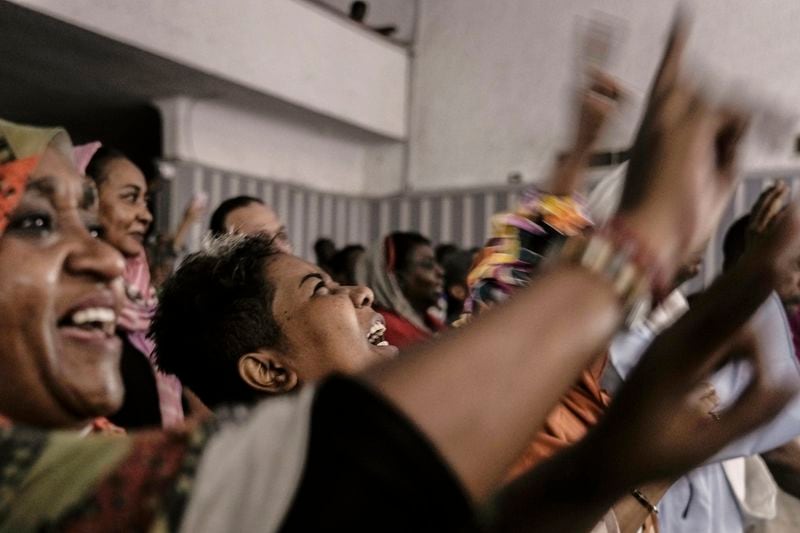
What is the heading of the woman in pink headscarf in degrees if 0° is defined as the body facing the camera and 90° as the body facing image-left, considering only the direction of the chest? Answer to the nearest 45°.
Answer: approximately 315°

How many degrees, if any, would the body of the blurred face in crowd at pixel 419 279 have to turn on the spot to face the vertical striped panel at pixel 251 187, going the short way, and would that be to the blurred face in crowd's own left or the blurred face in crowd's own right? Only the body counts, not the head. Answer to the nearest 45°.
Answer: approximately 180°

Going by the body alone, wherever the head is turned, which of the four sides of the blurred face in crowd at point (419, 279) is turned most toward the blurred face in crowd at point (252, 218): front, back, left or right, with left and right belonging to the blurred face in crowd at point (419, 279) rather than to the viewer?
right

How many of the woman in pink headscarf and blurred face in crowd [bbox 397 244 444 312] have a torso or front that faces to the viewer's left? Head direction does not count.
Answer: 0

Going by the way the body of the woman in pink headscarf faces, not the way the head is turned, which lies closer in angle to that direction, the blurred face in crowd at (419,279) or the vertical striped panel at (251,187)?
the blurred face in crowd

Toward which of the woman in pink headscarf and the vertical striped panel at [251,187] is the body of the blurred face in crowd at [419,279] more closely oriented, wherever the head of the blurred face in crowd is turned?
the woman in pink headscarf

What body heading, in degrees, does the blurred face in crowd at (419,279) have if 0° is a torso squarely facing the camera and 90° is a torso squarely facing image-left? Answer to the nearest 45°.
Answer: approximately 315°
